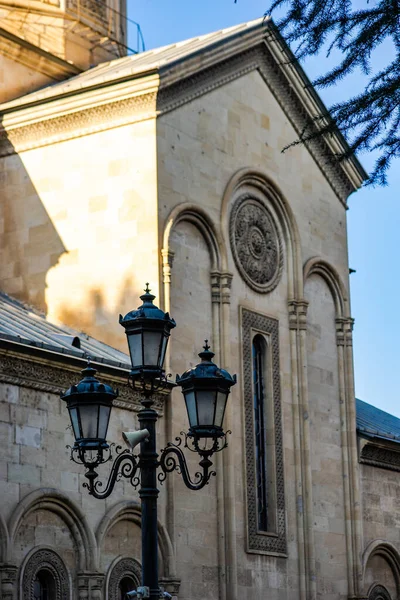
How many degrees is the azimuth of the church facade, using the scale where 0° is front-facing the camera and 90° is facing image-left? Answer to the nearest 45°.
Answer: approximately 315°

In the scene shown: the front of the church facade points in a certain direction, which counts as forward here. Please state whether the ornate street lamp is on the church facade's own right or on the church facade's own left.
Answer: on the church facade's own right
